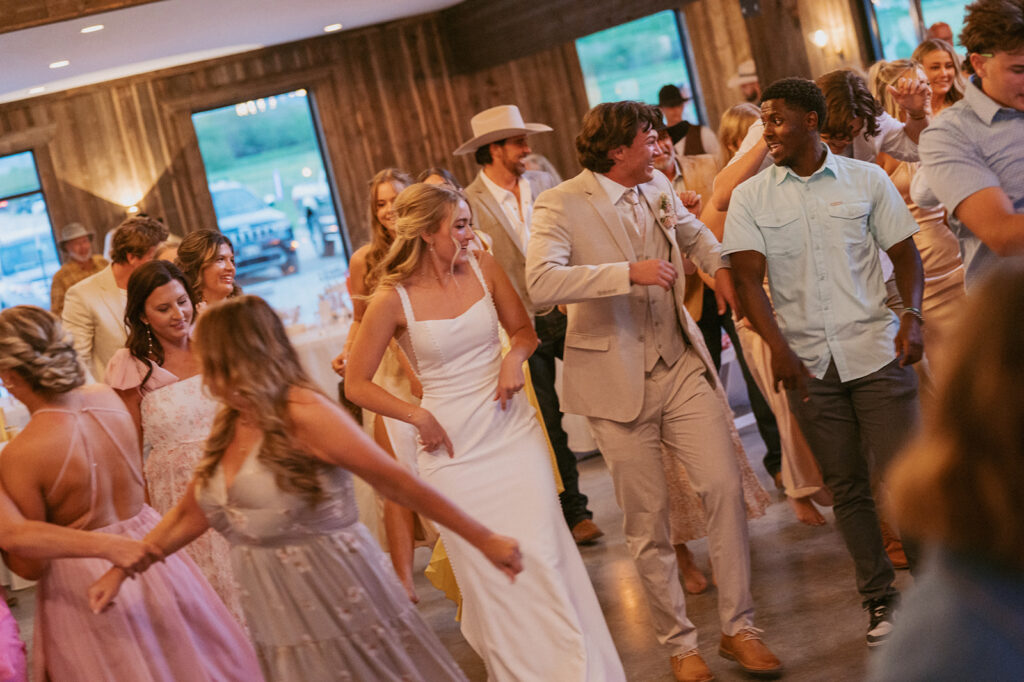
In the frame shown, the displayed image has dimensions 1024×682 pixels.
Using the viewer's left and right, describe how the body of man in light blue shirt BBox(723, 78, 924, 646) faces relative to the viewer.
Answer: facing the viewer

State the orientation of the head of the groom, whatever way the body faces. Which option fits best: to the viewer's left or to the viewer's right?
to the viewer's right

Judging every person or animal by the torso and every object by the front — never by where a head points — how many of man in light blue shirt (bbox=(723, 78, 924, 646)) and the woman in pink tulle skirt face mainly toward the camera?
1

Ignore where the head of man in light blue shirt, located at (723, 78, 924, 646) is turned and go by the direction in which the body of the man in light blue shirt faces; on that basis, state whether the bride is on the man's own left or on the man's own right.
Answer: on the man's own right

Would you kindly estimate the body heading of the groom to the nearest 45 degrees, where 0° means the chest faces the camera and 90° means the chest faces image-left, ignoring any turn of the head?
approximately 315°

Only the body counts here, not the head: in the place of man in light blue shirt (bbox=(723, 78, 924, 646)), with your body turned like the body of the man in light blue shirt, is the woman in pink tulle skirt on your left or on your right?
on your right
